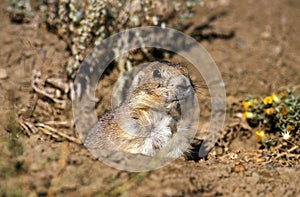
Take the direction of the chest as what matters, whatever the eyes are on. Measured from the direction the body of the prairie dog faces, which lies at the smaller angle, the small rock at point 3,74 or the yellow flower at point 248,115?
the yellow flower

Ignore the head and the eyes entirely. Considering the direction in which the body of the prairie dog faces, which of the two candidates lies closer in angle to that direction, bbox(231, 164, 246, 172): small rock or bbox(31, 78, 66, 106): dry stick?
the small rock

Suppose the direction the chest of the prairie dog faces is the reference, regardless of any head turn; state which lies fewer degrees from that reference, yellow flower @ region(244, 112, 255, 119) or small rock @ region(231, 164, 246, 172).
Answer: the small rock

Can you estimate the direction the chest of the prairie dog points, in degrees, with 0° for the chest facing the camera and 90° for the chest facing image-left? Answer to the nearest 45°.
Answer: approximately 315°

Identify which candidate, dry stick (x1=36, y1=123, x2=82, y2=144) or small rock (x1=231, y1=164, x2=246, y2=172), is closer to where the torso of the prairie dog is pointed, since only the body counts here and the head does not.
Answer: the small rock

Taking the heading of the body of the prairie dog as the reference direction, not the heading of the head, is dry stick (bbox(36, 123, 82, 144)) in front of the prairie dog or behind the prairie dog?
behind

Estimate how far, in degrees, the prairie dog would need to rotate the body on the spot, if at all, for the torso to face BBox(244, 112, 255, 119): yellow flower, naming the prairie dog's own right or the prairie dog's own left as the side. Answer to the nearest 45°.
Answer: approximately 90° to the prairie dog's own left

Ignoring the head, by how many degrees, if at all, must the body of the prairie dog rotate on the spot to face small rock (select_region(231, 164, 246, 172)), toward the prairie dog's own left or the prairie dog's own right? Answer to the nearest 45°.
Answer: approximately 45° to the prairie dog's own left

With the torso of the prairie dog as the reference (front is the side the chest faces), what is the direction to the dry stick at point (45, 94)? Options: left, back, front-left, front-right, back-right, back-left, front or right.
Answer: back

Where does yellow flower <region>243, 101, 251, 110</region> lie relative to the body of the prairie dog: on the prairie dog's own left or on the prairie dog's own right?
on the prairie dog's own left
